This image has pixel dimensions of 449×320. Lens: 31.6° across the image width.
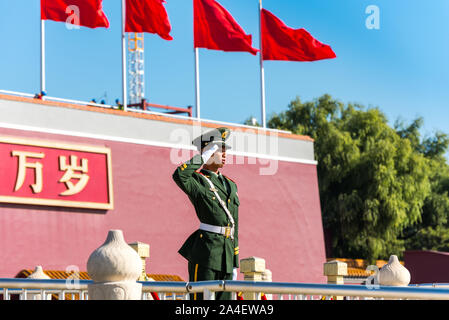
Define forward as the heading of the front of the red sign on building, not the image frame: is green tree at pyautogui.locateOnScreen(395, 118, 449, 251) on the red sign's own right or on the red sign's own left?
on the red sign's own left

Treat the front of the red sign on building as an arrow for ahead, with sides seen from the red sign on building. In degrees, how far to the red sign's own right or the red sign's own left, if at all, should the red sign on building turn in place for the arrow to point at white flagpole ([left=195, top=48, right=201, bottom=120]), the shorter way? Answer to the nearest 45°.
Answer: approximately 90° to the red sign's own left

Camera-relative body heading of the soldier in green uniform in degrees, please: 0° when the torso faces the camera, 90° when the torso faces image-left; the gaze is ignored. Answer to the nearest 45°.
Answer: approximately 315°

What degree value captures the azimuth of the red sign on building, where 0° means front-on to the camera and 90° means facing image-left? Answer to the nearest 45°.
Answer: approximately 315°

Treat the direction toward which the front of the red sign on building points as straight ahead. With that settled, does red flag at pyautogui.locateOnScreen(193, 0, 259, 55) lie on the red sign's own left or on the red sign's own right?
on the red sign's own left

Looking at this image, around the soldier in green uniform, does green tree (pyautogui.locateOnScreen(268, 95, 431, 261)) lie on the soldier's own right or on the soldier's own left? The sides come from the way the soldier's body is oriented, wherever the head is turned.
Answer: on the soldier's own left

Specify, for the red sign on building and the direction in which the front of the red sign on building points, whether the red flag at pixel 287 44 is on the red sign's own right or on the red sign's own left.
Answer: on the red sign's own left

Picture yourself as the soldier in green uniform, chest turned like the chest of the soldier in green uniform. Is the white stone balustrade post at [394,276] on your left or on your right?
on your left

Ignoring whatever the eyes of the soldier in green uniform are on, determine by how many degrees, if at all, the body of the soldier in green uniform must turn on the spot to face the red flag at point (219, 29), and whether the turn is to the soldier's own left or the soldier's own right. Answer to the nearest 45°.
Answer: approximately 135° to the soldier's own left
